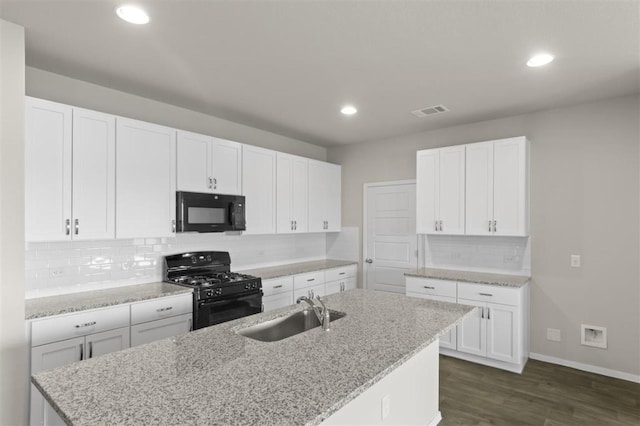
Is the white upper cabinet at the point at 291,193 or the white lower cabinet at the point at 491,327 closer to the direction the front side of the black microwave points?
the white lower cabinet

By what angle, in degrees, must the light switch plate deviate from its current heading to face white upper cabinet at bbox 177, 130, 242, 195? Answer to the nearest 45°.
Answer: approximately 45° to its right

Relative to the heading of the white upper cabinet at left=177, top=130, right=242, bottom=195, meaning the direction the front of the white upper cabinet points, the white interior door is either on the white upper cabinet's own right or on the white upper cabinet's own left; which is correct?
on the white upper cabinet's own left

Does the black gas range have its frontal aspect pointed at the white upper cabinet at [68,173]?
no

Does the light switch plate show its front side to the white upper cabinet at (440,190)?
no

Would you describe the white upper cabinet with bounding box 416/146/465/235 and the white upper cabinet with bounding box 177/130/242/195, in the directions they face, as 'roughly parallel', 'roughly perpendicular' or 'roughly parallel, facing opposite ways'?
roughly perpendicular

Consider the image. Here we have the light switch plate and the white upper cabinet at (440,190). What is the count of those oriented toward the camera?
2

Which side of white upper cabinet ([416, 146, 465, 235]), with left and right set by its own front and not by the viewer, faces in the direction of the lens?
front

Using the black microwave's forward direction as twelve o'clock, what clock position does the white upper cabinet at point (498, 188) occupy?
The white upper cabinet is roughly at 11 o'clock from the black microwave.

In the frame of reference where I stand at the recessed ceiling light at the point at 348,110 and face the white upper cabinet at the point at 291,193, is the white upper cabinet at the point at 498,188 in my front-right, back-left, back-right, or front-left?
back-right

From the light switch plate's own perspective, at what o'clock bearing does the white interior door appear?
The white interior door is roughly at 3 o'clock from the light switch plate.

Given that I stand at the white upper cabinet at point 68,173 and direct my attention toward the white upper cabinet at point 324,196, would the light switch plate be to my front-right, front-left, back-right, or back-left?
front-right

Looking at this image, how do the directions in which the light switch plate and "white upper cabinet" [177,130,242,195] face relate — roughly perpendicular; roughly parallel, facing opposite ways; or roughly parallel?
roughly perpendicular

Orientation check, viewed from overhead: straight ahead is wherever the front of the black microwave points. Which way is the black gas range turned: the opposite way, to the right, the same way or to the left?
the same way

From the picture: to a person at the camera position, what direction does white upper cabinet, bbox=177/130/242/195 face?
facing the viewer and to the right of the viewer
